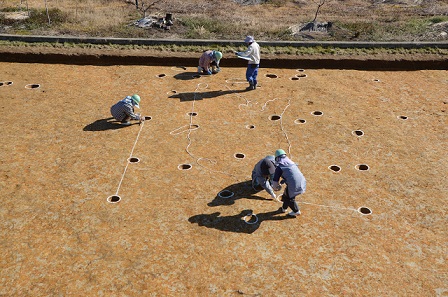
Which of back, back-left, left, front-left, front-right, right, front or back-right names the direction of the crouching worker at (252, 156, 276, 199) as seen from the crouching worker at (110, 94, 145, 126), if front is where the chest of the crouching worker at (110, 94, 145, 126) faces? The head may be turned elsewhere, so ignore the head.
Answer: front-right

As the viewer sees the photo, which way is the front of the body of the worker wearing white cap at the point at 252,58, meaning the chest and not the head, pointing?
to the viewer's left

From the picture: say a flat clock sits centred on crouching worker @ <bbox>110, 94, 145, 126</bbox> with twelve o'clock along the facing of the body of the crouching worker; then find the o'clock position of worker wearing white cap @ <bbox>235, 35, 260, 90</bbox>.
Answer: The worker wearing white cap is roughly at 11 o'clock from the crouching worker.

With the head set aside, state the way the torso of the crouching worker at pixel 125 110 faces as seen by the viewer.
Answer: to the viewer's right

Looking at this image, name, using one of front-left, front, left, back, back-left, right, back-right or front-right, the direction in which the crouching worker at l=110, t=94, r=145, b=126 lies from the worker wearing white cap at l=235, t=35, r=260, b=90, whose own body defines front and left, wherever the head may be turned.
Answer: front-left

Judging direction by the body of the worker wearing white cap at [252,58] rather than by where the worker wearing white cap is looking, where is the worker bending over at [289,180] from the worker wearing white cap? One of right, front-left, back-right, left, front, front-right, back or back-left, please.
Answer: left

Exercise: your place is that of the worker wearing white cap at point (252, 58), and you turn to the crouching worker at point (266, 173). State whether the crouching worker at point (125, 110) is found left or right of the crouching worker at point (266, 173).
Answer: right

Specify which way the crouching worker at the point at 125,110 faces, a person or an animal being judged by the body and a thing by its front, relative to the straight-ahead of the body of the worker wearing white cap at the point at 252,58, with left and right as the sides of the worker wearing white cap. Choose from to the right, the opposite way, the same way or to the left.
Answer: the opposite way

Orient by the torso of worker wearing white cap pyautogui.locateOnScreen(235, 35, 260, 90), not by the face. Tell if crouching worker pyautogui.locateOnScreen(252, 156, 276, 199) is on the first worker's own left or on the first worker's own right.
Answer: on the first worker's own left
